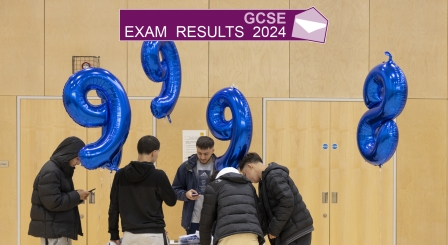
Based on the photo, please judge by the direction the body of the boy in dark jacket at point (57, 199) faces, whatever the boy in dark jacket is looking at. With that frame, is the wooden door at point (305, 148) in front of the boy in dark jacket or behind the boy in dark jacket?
in front

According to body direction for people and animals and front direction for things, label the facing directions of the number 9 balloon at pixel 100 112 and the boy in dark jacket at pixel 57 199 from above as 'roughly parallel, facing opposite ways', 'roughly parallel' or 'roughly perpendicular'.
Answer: roughly perpendicular

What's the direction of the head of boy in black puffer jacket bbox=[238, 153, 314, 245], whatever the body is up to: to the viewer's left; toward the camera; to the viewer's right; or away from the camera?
to the viewer's left

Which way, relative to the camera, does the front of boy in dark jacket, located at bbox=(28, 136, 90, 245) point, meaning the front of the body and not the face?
to the viewer's right
